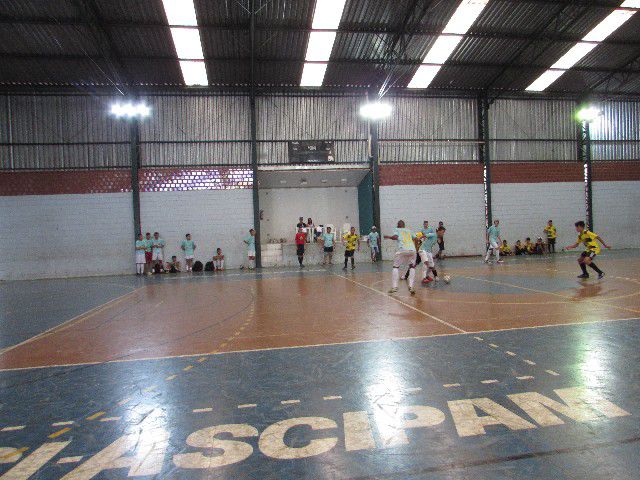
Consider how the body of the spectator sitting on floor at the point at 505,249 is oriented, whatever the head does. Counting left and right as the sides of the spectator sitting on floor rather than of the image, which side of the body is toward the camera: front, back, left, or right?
front

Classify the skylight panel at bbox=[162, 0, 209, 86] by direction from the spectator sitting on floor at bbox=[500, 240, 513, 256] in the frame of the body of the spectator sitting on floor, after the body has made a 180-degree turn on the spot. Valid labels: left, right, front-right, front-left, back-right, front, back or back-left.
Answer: back-left

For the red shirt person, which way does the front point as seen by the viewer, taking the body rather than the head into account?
toward the camera

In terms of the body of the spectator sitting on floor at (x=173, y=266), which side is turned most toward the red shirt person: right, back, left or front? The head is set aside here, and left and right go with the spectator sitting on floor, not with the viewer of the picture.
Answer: left

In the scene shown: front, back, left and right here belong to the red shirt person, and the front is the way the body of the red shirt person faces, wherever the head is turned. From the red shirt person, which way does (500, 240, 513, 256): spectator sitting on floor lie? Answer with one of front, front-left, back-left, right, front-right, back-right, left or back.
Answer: left

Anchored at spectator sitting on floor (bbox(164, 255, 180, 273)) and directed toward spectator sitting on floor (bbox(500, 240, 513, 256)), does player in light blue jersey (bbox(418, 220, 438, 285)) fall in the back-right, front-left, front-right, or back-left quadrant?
front-right

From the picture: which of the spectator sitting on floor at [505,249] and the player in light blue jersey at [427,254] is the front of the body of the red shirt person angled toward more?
the player in light blue jersey

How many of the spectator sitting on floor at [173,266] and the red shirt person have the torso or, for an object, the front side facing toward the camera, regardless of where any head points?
2

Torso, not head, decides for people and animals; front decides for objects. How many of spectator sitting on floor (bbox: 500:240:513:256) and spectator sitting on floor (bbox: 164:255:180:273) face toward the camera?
2

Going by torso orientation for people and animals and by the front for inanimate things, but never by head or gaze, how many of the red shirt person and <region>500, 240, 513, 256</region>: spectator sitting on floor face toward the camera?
2

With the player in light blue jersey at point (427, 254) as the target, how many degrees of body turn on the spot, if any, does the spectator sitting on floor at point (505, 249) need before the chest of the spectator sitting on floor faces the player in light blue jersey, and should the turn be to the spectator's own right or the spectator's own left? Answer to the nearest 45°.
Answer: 0° — they already face them

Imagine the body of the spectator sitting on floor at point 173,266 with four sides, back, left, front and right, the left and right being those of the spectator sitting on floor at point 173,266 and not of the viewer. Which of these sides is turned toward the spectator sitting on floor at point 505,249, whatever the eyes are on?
left

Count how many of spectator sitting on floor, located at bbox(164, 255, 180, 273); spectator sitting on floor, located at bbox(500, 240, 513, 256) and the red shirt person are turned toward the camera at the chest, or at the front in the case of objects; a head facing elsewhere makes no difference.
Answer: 3

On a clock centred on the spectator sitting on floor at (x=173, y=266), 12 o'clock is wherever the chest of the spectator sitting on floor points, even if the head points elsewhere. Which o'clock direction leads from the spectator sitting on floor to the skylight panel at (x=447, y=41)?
The skylight panel is roughly at 10 o'clock from the spectator sitting on floor.

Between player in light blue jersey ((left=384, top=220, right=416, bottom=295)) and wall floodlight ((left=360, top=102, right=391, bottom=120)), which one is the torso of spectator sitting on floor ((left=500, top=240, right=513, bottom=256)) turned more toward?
the player in light blue jersey

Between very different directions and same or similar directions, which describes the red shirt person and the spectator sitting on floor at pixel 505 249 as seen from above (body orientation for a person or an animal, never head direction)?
same or similar directions
